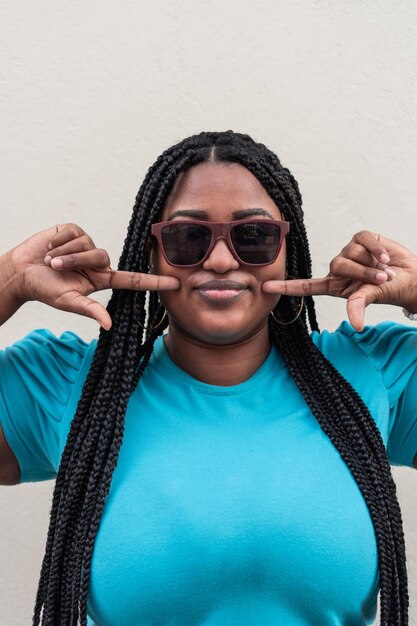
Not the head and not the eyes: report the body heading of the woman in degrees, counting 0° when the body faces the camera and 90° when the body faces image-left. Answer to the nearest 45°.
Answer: approximately 0°
